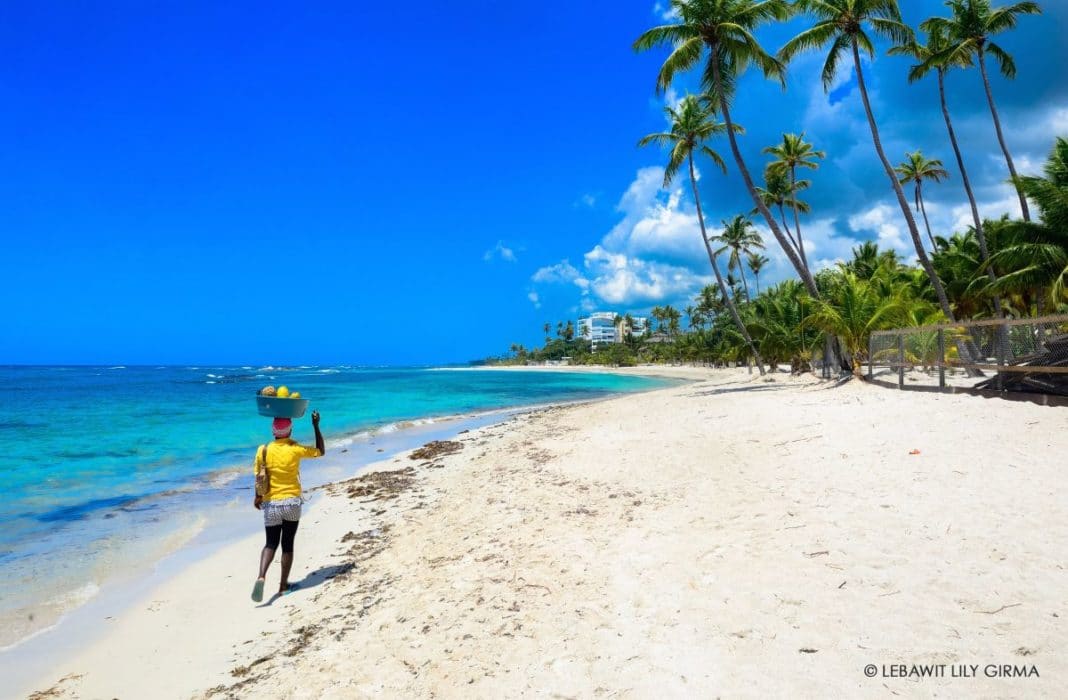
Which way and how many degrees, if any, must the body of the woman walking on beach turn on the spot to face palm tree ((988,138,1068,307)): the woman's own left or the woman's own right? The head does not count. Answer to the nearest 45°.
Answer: approximately 90° to the woman's own right

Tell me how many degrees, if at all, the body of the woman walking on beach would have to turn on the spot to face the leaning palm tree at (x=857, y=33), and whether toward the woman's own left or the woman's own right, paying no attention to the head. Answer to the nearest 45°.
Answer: approximately 90° to the woman's own right

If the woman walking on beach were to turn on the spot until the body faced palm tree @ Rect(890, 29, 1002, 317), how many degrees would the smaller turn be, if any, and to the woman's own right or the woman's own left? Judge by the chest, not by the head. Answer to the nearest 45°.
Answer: approximately 90° to the woman's own right

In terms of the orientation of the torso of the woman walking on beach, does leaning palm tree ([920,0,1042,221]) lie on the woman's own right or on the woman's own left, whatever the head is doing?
on the woman's own right

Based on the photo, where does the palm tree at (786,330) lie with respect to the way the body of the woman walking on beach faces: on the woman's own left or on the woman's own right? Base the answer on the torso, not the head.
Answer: on the woman's own right

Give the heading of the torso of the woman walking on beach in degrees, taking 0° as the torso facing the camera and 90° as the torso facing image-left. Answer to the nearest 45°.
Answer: approximately 180°

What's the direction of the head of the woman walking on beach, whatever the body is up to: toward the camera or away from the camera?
away from the camera
